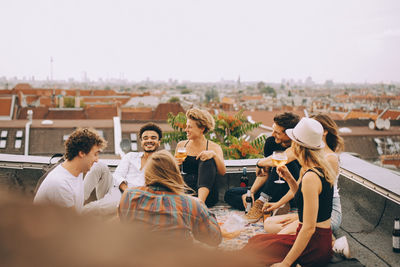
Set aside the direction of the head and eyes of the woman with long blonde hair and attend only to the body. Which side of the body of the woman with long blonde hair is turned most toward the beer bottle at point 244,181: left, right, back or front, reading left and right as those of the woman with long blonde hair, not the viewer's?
front

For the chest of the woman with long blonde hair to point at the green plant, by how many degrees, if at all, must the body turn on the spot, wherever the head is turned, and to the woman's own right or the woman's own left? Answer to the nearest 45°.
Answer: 0° — they already face it

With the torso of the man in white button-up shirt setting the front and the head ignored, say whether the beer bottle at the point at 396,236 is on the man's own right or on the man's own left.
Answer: on the man's own left

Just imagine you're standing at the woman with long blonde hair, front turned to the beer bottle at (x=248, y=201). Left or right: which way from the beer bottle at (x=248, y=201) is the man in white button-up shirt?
left

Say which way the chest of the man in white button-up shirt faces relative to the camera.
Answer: toward the camera

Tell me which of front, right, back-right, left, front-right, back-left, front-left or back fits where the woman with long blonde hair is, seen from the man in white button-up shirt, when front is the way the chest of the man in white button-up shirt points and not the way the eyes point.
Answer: front

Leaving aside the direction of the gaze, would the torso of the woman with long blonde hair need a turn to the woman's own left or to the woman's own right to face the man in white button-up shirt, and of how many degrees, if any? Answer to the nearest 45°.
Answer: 0° — they already face them

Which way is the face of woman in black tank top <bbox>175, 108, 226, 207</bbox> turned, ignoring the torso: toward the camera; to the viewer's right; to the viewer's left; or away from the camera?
to the viewer's left

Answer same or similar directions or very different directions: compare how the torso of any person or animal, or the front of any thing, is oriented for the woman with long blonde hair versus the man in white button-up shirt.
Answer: very different directions
